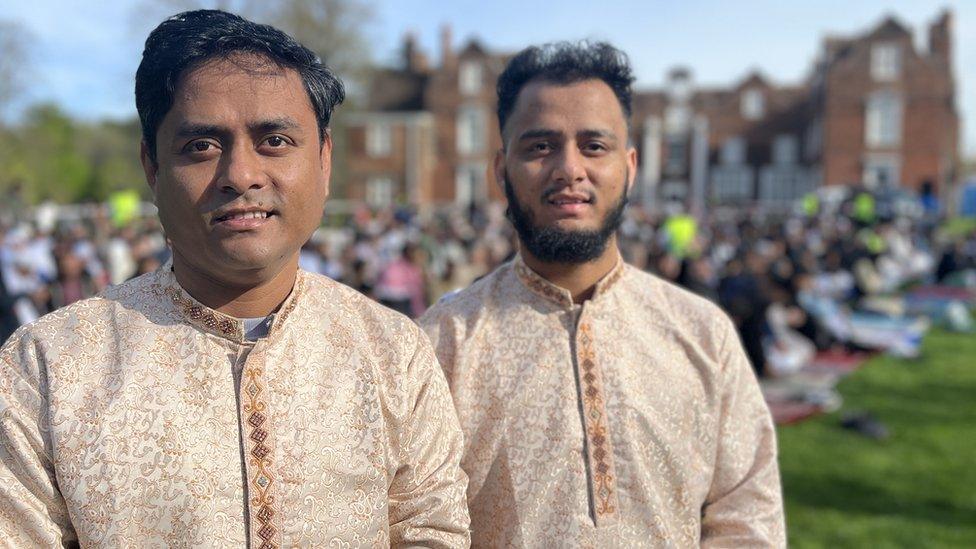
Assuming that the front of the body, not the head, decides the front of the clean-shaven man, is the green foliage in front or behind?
behind

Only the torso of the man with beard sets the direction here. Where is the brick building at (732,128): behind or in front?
behind

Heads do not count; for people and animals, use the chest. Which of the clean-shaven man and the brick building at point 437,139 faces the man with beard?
the brick building

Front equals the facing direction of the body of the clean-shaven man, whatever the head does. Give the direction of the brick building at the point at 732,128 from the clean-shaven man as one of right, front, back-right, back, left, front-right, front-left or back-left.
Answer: back-left
